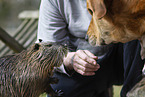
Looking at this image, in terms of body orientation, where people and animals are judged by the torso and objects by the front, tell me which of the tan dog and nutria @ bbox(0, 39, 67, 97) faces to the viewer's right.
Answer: the nutria

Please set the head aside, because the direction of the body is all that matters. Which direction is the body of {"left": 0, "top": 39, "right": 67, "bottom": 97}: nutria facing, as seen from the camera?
to the viewer's right

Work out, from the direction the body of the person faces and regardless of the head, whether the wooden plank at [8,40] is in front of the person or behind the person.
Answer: behind

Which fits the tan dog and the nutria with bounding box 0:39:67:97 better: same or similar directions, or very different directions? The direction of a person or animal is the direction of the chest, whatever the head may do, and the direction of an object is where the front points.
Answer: very different directions

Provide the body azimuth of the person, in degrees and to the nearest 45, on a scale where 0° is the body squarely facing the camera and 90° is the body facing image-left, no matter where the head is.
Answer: approximately 315°

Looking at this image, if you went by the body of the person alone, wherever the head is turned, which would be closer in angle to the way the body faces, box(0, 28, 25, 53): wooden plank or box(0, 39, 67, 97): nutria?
the nutria

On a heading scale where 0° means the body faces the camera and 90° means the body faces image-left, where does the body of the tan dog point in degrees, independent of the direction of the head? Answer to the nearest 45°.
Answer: approximately 90°

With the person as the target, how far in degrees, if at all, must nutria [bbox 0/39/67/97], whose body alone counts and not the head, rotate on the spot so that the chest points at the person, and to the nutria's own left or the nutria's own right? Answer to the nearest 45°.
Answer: approximately 45° to the nutria's own left

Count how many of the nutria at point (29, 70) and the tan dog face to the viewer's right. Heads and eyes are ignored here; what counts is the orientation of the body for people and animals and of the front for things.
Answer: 1

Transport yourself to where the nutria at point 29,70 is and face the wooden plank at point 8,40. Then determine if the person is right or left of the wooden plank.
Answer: right

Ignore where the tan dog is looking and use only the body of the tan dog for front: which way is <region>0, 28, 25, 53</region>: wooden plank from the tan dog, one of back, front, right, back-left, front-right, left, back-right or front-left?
front-right
